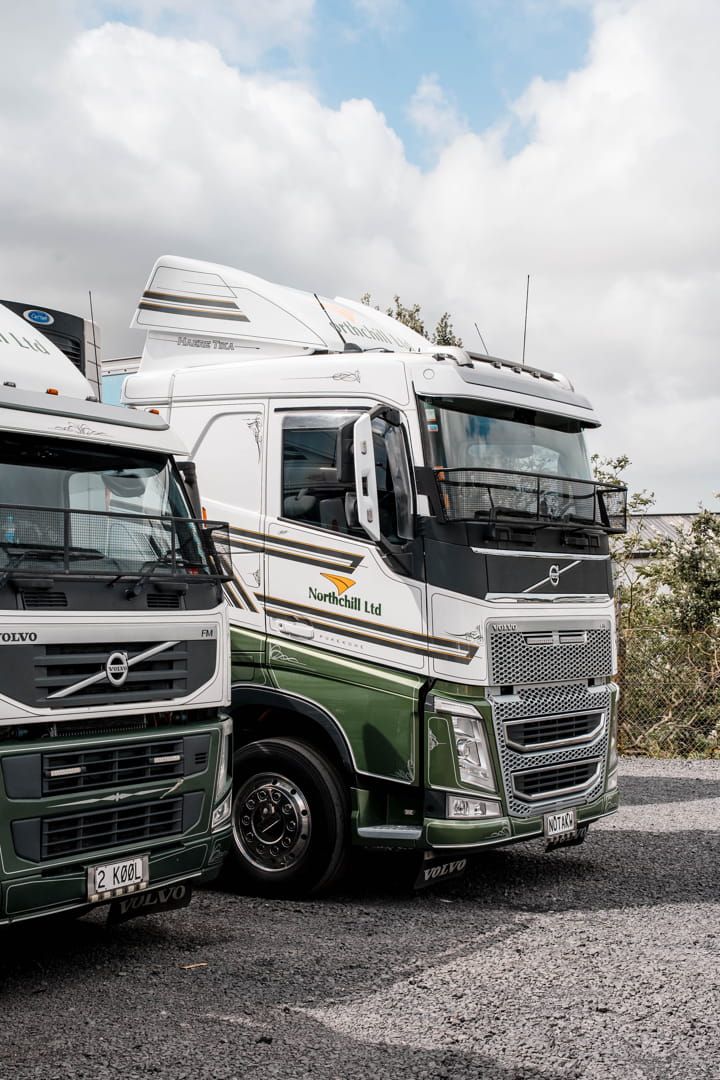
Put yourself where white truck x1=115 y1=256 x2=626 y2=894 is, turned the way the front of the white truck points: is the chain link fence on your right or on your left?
on your left

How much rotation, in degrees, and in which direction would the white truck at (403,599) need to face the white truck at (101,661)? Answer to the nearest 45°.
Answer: approximately 90° to its right

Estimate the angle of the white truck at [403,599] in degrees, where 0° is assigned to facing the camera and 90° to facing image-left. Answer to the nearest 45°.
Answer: approximately 315°

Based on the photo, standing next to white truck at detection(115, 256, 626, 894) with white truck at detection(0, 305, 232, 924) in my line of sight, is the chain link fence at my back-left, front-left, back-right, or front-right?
back-right
